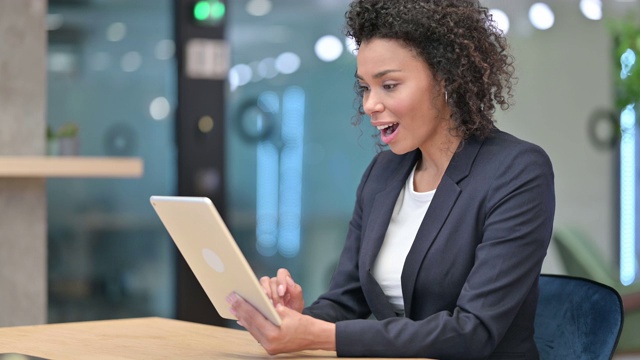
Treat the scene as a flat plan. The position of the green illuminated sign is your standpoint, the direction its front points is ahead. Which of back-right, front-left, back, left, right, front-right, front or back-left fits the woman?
front

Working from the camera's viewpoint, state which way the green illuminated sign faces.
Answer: facing the viewer

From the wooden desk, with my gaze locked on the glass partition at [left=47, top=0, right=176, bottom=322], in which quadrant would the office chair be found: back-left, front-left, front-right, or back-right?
front-right

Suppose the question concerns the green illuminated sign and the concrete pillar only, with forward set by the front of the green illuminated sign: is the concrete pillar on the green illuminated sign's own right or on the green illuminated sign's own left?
on the green illuminated sign's own right

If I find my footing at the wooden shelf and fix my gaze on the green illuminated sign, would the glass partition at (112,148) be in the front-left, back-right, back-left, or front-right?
front-left

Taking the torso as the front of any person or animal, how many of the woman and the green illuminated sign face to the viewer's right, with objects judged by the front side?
0

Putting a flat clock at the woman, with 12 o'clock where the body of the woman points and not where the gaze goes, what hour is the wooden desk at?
The wooden desk is roughly at 1 o'clock from the woman.

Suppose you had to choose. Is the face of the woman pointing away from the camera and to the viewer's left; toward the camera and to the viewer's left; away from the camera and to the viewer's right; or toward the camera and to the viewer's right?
toward the camera and to the viewer's left

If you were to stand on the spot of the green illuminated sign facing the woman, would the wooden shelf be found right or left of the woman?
right

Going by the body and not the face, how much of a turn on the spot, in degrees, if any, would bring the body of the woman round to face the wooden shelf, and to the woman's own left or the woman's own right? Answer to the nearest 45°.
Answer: approximately 90° to the woman's own right

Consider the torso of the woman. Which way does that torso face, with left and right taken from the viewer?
facing the viewer and to the left of the viewer
